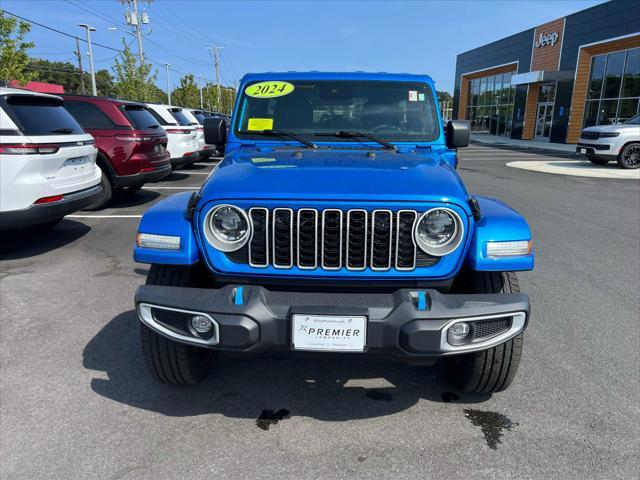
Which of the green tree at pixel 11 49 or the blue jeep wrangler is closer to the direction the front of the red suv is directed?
the green tree

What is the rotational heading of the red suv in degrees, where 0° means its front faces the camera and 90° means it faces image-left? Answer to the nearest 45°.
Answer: approximately 135°

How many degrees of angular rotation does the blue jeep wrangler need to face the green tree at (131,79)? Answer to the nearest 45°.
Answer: approximately 135° to its right

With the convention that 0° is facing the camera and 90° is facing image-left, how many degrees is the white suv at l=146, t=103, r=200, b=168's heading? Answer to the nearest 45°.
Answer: approximately 135°

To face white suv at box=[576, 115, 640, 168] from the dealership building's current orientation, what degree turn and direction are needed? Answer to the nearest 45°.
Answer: approximately 45° to its left

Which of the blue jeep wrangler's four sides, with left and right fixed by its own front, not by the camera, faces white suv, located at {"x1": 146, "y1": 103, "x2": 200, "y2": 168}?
back

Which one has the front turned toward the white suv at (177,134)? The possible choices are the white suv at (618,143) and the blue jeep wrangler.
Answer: the white suv at (618,143)

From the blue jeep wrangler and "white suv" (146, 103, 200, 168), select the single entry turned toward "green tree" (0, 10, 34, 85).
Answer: the white suv

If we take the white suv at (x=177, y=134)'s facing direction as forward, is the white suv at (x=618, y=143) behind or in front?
behind

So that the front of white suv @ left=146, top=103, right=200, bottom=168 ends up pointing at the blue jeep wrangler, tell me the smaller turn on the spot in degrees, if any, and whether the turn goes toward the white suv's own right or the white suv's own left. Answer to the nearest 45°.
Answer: approximately 135° to the white suv's own left

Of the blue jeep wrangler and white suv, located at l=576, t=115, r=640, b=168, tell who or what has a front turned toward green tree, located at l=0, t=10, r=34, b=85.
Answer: the white suv

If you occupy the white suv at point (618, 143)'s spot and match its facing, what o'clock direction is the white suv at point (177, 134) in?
the white suv at point (177, 134) is roughly at 12 o'clock from the white suv at point (618, 143).

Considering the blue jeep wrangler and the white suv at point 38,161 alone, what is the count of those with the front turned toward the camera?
1
